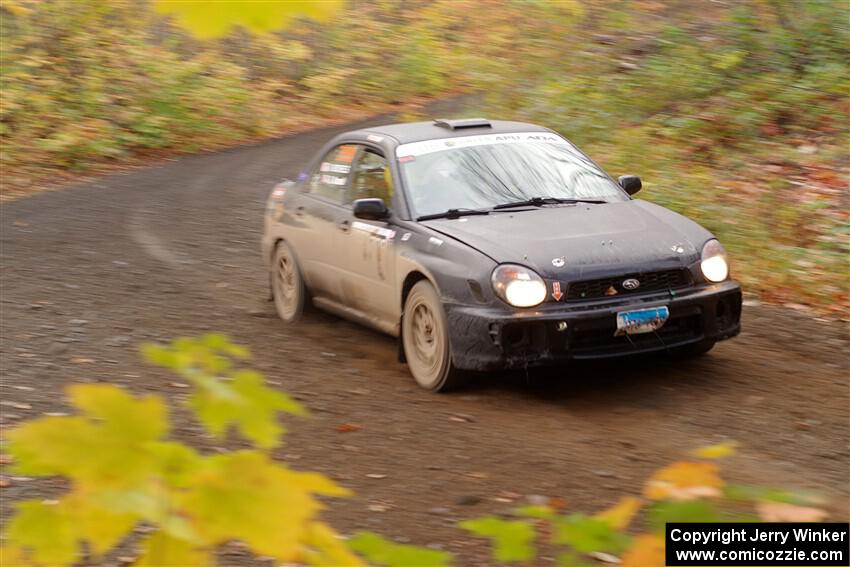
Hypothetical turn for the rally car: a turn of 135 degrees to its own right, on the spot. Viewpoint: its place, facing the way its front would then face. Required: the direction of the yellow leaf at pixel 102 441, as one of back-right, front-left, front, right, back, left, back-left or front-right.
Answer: left

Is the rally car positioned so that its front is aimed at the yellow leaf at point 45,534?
no

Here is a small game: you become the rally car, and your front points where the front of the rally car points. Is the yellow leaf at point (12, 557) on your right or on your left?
on your right

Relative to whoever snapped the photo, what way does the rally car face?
facing the viewer and to the right of the viewer

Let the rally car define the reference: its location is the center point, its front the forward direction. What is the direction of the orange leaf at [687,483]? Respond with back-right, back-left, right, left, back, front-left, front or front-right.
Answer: front-right

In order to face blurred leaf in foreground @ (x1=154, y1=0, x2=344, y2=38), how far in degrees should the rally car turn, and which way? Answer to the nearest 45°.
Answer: approximately 45° to its right

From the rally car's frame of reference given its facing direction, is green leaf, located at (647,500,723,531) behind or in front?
in front

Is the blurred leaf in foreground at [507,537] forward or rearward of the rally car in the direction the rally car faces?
forward

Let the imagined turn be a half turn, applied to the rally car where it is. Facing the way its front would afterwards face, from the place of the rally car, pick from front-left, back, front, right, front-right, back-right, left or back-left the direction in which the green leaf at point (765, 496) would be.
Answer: back-left

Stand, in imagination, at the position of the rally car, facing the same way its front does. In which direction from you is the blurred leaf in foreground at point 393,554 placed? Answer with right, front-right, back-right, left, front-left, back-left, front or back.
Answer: front-right
